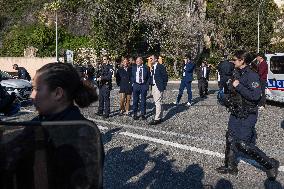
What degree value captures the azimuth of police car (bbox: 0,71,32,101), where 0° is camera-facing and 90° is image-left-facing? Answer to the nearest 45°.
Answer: approximately 315°

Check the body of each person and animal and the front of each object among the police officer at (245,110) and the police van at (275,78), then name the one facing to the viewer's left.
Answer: the police officer

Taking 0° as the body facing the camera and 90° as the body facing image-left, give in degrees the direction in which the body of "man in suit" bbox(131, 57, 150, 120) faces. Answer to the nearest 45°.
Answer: approximately 0°

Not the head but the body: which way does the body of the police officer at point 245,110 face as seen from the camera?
to the viewer's left

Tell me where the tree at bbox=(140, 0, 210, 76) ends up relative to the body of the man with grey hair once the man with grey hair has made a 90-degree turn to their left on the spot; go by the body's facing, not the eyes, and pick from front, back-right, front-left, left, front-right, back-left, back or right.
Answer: back-left

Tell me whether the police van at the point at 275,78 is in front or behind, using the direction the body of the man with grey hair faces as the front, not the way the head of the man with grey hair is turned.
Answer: behind

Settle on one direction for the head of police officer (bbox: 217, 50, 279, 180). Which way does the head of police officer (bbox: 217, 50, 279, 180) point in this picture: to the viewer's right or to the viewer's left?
to the viewer's left
